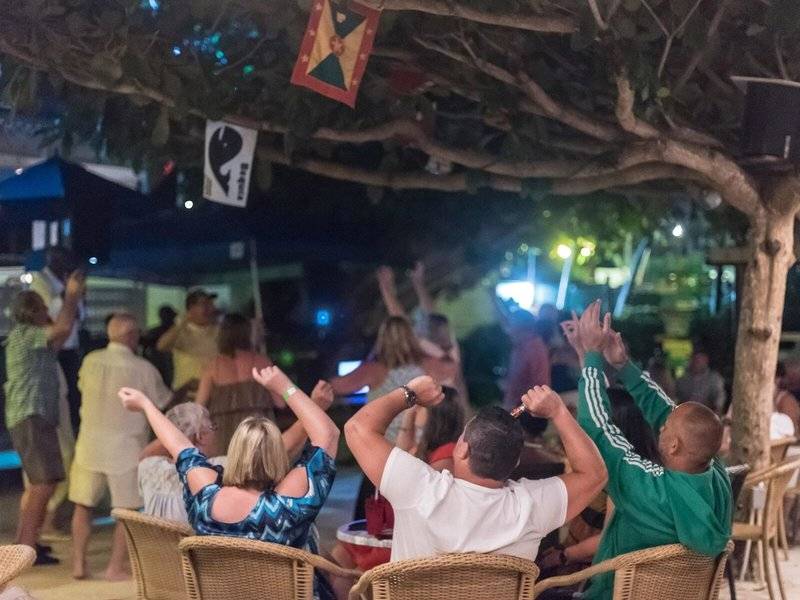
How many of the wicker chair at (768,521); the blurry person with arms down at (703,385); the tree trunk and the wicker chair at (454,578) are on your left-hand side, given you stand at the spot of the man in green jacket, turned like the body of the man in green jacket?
1

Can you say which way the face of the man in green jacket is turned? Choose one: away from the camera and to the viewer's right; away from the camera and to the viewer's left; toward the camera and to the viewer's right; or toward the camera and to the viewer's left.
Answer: away from the camera and to the viewer's left

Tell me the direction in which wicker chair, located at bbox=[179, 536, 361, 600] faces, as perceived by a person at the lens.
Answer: facing away from the viewer and to the right of the viewer

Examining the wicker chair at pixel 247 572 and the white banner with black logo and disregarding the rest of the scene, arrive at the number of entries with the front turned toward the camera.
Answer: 1

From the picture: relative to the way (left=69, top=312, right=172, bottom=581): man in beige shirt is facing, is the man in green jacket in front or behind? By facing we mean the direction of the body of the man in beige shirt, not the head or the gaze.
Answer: behind

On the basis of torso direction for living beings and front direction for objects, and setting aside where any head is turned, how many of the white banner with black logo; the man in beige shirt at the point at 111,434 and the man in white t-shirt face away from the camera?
2

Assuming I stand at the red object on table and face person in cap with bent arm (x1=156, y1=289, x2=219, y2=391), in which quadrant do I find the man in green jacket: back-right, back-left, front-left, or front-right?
back-right

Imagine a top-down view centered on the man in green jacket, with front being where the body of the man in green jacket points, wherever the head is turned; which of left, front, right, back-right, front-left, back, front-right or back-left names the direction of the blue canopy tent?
front

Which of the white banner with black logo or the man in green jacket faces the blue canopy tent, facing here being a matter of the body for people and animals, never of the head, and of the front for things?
the man in green jacket

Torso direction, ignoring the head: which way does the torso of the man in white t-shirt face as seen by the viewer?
away from the camera

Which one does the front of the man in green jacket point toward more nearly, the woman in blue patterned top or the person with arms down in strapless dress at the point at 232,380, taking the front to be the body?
the person with arms down in strapless dress

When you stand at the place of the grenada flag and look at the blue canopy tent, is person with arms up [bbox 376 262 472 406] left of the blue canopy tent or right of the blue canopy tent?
right

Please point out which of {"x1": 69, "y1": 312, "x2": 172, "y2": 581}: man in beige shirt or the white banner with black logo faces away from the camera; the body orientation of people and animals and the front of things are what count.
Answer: the man in beige shirt

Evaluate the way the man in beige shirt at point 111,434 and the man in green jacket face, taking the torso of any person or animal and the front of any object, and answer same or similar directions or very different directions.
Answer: same or similar directions

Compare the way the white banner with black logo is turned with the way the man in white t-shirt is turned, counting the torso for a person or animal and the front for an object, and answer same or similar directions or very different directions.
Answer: very different directions

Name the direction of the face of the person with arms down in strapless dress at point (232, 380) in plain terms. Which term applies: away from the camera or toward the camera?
away from the camera
